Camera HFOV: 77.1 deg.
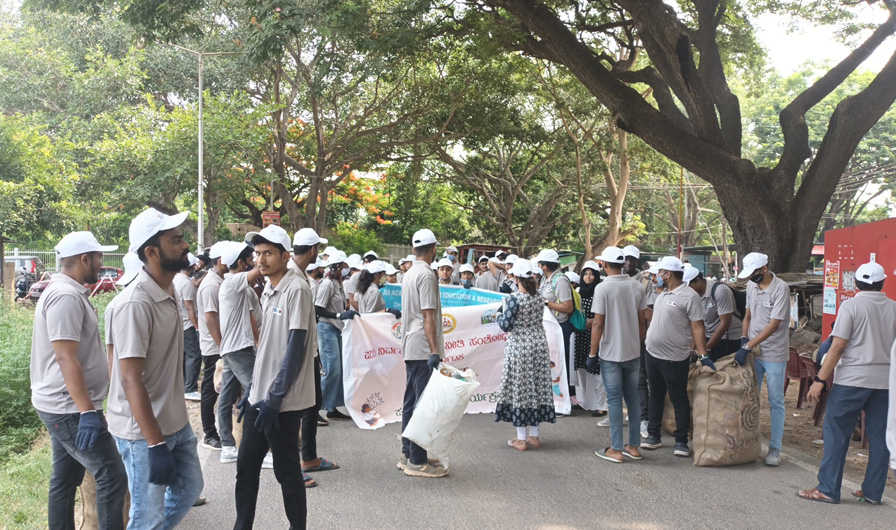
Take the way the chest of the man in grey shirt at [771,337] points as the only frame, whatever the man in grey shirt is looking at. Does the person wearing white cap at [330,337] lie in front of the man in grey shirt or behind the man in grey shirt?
in front

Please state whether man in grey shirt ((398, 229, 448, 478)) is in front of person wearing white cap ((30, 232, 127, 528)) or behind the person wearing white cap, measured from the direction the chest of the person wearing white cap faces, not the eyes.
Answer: in front

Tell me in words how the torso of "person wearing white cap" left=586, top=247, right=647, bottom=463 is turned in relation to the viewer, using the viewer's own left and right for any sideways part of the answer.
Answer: facing away from the viewer and to the left of the viewer

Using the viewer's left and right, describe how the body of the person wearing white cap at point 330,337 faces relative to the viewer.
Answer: facing to the right of the viewer

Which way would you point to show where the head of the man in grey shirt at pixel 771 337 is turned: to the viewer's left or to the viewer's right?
to the viewer's left

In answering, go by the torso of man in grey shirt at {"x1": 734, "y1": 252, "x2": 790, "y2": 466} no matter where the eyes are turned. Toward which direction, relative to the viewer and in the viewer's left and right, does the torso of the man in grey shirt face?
facing the viewer and to the left of the viewer

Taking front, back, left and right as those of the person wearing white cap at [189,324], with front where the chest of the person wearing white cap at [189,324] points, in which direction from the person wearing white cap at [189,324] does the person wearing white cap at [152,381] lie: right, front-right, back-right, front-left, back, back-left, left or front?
right

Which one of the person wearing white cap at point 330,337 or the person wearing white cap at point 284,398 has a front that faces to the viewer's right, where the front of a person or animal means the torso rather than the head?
the person wearing white cap at point 330,337

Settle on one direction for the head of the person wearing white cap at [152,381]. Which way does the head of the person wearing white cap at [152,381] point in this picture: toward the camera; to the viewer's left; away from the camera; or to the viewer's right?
to the viewer's right

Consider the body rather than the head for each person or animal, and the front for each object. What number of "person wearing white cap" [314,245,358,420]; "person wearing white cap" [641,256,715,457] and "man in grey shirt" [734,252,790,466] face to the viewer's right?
1
